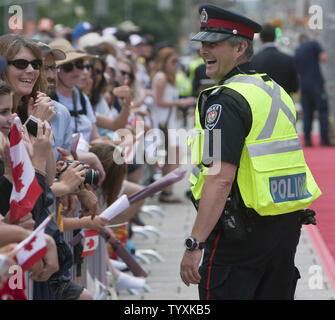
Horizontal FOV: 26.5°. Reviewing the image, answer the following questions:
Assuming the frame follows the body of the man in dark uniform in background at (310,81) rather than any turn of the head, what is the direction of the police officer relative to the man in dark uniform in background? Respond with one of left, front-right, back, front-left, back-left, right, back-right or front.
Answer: back

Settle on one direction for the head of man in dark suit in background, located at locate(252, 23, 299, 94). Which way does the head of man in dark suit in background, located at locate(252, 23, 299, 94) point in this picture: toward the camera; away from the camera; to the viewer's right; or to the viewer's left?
away from the camera

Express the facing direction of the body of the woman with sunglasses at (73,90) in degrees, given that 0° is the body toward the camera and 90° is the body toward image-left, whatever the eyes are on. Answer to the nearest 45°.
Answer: approximately 315°

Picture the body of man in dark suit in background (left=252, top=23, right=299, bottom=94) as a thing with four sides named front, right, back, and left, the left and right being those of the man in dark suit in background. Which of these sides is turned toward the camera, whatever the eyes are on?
back

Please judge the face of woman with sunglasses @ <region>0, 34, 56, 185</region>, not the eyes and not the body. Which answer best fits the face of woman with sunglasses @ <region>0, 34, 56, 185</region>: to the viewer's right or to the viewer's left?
to the viewer's right

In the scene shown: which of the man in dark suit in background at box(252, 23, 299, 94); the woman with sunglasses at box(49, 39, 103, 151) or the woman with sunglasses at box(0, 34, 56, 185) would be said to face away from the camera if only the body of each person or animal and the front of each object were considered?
the man in dark suit in background

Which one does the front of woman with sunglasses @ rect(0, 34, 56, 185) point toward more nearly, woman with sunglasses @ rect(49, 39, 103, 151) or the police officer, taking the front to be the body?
the police officer

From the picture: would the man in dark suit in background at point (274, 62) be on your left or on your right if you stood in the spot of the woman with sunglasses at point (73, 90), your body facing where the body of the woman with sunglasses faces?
on your left

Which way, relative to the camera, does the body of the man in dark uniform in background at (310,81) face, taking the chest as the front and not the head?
away from the camera

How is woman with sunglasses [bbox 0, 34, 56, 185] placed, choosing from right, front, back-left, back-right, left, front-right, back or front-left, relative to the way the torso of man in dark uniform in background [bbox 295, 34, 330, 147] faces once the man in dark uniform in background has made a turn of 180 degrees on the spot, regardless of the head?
front

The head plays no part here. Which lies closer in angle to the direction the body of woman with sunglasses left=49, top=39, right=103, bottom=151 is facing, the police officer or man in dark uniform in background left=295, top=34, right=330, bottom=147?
the police officer

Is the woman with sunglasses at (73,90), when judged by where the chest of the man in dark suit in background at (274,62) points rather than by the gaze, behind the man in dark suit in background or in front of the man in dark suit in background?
behind
